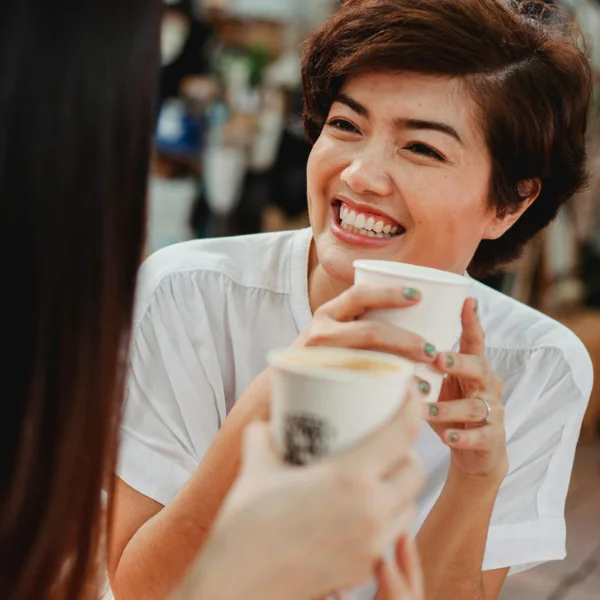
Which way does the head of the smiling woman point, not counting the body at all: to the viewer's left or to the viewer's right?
to the viewer's left

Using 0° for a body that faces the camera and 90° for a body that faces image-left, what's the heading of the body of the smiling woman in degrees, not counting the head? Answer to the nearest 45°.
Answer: approximately 0°
